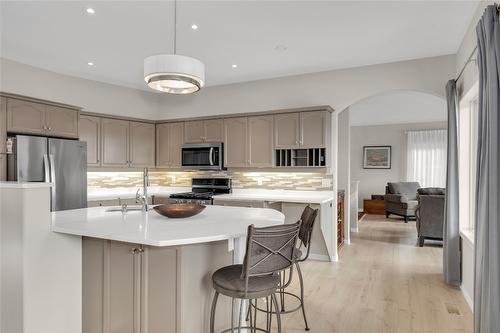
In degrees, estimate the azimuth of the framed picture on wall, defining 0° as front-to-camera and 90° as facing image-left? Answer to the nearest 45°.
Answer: approximately 0°

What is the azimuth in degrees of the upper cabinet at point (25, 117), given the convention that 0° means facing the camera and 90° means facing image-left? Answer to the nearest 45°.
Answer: approximately 315°

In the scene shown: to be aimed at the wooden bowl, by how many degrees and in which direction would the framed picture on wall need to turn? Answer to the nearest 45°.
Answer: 0° — it already faces it

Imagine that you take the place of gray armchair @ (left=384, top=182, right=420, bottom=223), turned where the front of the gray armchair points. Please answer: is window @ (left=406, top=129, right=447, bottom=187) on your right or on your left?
on your left

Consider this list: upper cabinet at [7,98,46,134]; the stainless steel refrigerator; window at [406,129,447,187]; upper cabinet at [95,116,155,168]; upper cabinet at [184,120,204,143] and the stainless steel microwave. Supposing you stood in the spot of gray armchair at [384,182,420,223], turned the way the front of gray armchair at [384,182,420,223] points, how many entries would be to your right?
5

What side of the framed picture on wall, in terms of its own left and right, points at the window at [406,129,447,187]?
left

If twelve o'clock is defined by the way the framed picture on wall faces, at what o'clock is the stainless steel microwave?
The stainless steel microwave is roughly at 1 o'clock from the framed picture on wall.

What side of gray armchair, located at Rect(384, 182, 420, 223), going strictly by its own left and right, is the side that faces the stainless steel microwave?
right

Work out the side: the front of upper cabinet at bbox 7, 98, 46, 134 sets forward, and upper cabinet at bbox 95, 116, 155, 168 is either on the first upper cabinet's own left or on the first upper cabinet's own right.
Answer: on the first upper cabinet's own left
